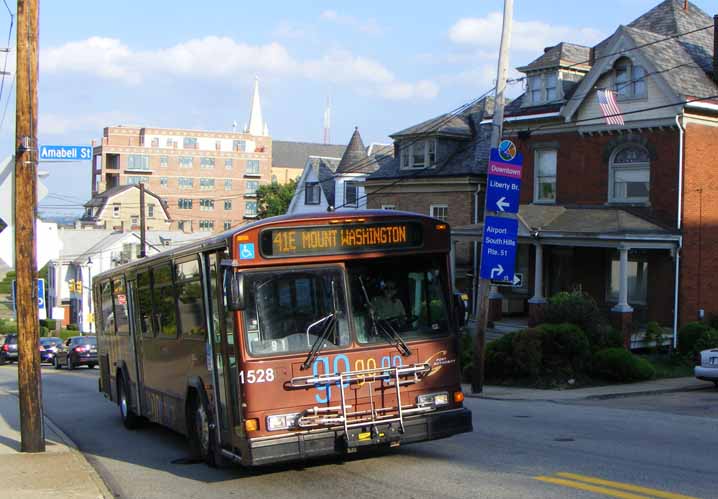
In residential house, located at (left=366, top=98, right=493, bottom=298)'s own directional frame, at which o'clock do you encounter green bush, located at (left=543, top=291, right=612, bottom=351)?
The green bush is roughly at 10 o'clock from the residential house.

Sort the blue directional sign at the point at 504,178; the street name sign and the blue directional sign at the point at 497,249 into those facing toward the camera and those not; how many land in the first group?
3

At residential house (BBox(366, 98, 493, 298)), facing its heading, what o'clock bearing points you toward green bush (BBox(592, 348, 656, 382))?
The green bush is roughly at 10 o'clock from the residential house.

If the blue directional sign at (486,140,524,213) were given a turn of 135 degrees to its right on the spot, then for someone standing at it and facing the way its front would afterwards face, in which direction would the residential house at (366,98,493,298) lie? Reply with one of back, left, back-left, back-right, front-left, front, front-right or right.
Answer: front-right

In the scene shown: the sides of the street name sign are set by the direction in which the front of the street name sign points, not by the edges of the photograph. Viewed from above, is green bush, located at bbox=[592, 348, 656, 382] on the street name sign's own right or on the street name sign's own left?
on the street name sign's own left

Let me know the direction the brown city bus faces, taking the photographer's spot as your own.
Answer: facing the viewer and to the right of the viewer

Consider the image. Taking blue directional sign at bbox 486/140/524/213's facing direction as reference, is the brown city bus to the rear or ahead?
ahead

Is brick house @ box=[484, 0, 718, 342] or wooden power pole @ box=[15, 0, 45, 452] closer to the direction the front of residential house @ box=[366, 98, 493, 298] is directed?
the wooden power pole

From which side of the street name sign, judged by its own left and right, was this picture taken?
front

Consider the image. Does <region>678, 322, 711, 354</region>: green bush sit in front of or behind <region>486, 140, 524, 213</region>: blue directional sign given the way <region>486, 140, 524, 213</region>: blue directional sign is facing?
behind
